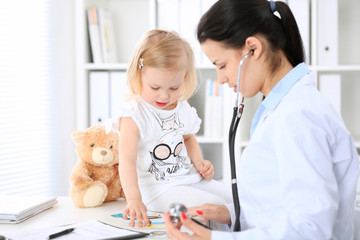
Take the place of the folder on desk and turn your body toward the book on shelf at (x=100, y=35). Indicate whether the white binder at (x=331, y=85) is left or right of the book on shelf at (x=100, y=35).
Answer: right

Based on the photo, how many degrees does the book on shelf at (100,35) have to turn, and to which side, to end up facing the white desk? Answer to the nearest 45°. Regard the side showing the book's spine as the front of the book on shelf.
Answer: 0° — it already faces it

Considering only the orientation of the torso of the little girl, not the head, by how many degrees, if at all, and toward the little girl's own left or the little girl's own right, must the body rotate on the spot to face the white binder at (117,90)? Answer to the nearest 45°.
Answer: approximately 135° to the little girl's own left

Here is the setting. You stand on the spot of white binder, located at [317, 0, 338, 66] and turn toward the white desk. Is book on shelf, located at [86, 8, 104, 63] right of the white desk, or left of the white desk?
right

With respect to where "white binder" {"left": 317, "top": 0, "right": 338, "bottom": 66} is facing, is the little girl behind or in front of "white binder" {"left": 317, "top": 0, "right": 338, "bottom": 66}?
in front

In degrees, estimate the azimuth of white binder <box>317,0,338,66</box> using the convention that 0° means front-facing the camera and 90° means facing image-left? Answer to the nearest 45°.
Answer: approximately 0°

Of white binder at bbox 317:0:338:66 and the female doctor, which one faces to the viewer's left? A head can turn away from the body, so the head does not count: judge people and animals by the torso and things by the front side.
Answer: the female doctor

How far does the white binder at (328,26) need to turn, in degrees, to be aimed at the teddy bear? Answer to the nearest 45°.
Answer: approximately 45° to its right

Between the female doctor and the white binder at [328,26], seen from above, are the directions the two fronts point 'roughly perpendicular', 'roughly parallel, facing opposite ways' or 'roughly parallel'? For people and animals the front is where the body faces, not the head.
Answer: roughly perpendicular

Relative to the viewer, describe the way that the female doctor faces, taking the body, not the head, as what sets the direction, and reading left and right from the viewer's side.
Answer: facing to the left of the viewer
